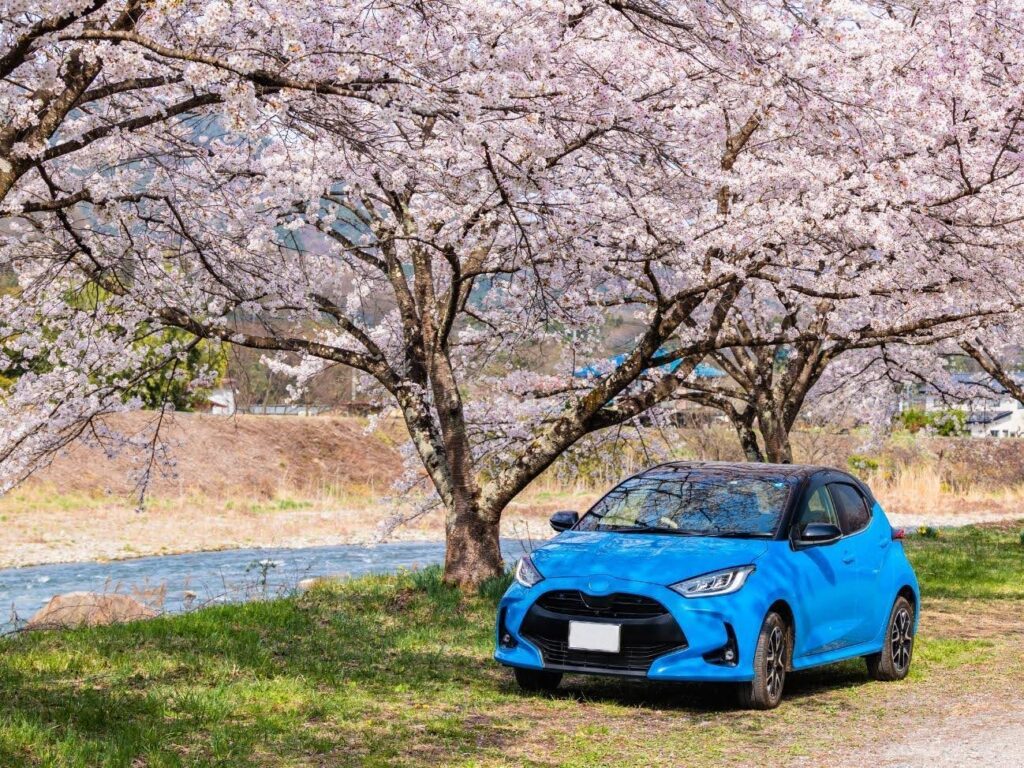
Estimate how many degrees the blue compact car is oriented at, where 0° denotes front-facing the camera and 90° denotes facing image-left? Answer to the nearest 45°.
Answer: approximately 45°

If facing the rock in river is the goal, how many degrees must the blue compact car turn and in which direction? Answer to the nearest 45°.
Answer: approximately 90° to its right

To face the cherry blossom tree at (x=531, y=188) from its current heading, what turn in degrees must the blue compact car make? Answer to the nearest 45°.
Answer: approximately 90° to its right
